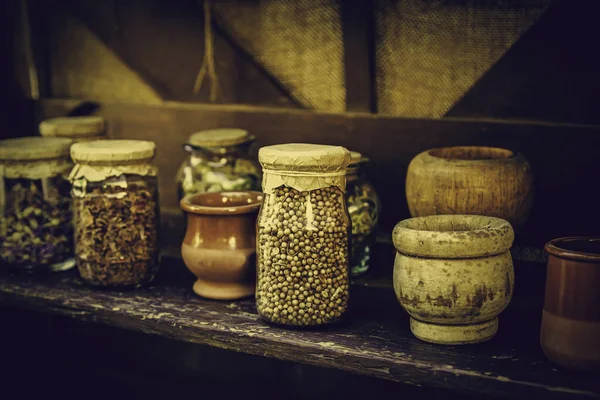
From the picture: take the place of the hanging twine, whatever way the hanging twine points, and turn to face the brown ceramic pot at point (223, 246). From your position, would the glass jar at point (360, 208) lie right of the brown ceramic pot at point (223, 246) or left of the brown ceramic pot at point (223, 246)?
left

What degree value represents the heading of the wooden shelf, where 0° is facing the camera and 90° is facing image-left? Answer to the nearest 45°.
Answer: approximately 45°
